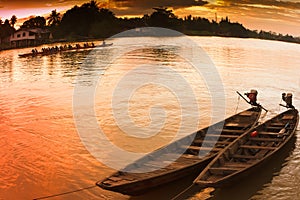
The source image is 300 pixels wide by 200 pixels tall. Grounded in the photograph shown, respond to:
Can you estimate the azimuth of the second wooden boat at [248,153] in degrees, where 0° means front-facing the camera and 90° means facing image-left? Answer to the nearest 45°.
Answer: approximately 45°

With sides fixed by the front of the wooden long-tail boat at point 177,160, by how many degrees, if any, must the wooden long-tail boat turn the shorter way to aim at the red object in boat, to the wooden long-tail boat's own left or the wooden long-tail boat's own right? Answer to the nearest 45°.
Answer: approximately 180°

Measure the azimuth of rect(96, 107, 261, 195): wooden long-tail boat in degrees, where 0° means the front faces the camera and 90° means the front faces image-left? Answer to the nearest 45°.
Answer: approximately 45°
